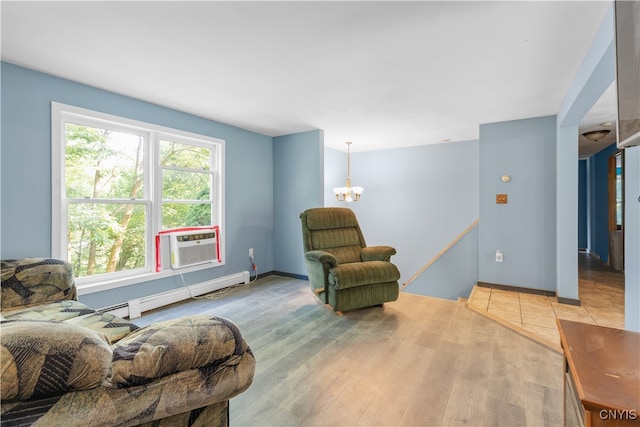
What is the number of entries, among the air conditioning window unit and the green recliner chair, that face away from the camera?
0

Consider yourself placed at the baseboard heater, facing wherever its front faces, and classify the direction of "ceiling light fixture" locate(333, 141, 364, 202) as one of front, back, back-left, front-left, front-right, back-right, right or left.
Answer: front-left

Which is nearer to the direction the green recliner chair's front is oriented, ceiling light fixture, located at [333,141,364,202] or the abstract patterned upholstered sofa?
the abstract patterned upholstered sofa

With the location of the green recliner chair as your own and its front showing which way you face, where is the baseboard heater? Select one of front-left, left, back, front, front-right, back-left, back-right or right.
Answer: back-right

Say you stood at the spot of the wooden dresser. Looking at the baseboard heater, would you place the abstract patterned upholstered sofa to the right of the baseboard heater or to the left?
left

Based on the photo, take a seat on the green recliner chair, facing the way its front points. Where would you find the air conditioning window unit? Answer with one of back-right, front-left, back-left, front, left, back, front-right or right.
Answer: back-right

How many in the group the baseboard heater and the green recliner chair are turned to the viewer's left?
0

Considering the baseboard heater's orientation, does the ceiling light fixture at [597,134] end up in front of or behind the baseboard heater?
in front

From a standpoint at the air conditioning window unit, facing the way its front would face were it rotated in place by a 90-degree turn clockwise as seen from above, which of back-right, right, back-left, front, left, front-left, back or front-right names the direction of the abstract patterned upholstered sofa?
front-left

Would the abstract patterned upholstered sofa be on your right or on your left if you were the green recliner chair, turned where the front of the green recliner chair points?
on your right

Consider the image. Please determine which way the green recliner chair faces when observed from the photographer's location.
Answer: facing the viewer and to the right of the viewer

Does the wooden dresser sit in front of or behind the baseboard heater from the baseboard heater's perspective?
in front
